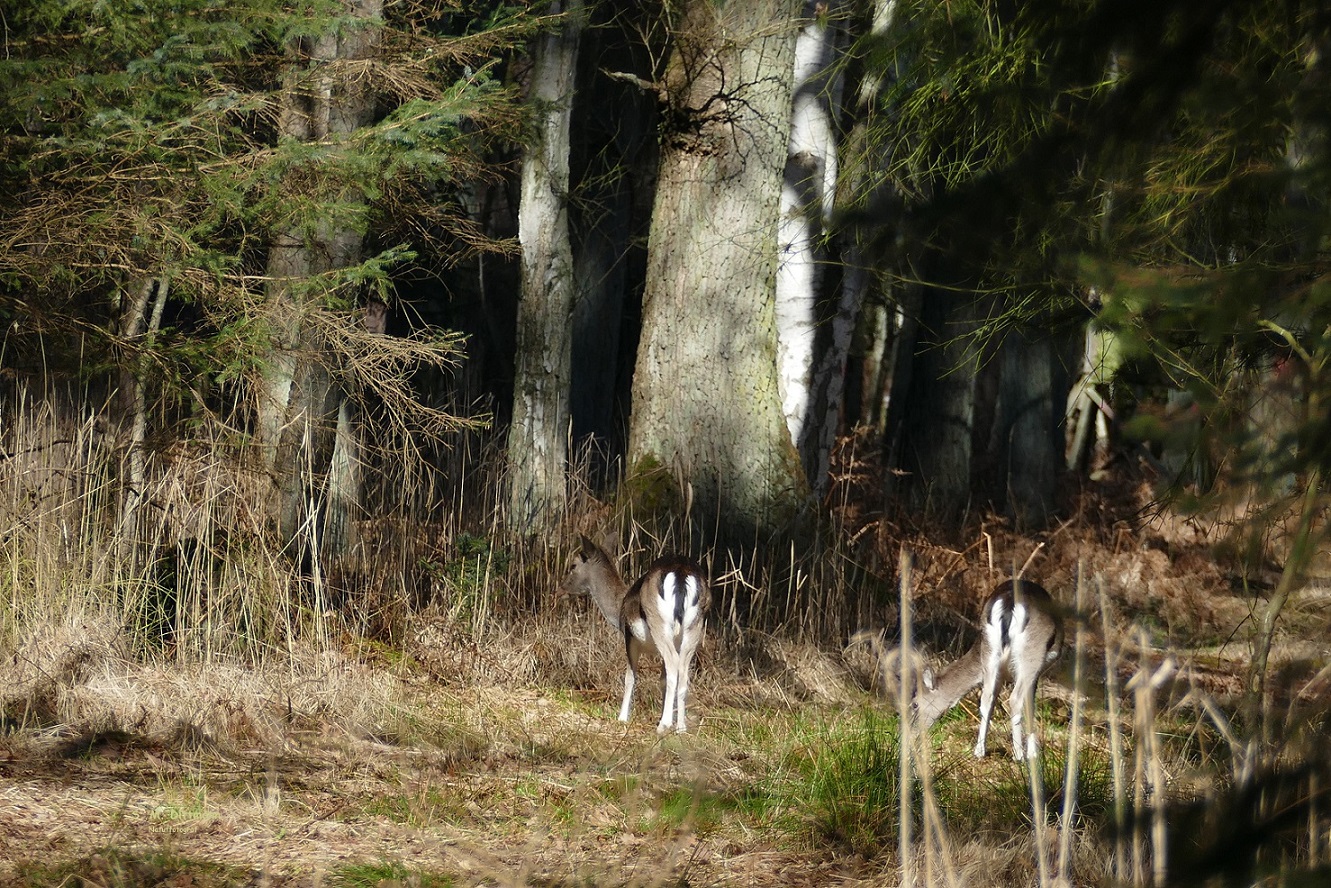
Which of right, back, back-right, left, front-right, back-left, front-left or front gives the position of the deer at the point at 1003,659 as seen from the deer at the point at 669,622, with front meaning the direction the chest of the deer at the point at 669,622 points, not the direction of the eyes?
back-right

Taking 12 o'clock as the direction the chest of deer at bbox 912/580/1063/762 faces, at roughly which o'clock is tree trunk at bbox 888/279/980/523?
The tree trunk is roughly at 12 o'clock from the deer.

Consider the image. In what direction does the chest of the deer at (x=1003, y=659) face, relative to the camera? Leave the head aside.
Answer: away from the camera

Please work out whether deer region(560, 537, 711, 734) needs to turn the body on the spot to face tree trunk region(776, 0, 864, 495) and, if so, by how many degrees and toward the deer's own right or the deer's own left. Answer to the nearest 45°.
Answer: approximately 45° to the deer's own right

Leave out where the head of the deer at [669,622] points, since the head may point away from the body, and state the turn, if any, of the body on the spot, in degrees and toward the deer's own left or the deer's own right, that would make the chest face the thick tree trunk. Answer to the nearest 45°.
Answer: approximately 45° to the deer's own right

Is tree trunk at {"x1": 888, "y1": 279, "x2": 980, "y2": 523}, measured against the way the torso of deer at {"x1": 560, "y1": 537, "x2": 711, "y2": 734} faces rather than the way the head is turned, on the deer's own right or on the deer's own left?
on the deer's own right

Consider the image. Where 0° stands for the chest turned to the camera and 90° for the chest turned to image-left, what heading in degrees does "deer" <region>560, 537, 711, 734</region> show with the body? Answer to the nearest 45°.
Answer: approximately 135°

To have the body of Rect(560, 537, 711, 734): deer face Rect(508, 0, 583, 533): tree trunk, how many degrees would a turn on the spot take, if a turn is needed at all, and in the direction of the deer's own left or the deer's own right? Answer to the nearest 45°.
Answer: approximately 45° to the deer's own right
